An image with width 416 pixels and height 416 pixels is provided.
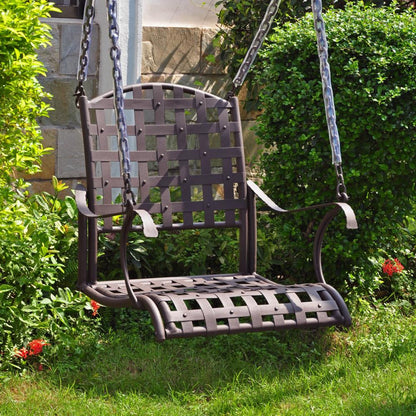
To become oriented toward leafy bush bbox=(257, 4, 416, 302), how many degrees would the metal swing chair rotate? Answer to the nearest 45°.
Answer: approximately 90° to its left

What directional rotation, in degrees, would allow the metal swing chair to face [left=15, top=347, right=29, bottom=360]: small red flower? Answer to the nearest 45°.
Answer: approximately 135° to its right

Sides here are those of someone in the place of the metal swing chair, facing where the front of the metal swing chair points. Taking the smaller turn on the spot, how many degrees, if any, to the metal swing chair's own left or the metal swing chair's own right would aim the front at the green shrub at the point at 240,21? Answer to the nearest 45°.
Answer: approximately 135° to the metal swing chair's own left

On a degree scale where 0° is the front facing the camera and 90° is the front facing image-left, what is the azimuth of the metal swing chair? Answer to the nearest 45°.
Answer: approximately 315°

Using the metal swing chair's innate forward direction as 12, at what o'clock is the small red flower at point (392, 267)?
The small red flower is roughly at 9 o'clock from the metal swing chair.

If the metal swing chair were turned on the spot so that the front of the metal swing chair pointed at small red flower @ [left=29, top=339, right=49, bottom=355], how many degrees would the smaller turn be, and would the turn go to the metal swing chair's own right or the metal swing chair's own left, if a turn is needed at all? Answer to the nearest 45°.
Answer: approximately 135° to the metal swing chair's own right
